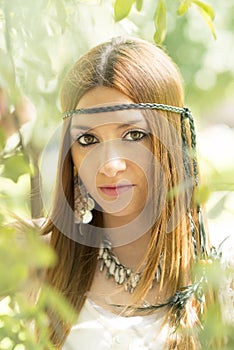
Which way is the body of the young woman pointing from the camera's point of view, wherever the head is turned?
toward the camera

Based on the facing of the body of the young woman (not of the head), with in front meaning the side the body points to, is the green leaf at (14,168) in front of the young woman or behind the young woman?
in front

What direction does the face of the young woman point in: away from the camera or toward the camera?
toward the camera
